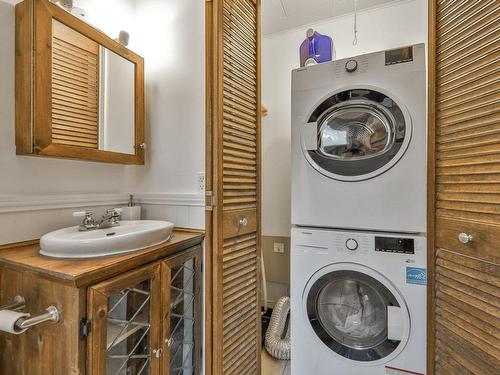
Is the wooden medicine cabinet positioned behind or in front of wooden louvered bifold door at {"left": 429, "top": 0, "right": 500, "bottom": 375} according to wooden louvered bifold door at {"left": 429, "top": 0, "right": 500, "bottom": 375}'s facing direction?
in front

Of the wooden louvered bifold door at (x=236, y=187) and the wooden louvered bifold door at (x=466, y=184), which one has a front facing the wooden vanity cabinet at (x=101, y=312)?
the wooden louvered bifold door at (x=466, y=184)

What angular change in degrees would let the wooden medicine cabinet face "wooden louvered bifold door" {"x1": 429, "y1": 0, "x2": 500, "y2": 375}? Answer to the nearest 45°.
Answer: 0° — it already faces it

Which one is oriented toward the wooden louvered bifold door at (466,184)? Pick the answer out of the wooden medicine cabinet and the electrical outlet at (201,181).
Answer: the wooden medicine cabinet

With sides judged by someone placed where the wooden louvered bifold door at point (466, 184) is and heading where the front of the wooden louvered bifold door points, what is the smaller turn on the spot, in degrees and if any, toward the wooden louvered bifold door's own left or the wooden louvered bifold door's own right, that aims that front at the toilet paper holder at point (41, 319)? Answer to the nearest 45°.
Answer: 0° — it already faces it

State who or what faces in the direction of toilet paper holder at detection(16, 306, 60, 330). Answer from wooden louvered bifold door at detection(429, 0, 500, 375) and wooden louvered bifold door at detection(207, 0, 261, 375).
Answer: wooden louvered bifold door at detection(429, 0, 500, 375)

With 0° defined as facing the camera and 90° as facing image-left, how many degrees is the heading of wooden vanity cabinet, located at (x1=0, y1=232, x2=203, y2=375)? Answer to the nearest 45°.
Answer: approximately 315°

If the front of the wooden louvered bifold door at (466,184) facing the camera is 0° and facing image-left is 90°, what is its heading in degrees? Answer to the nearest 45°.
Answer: approximately 45°

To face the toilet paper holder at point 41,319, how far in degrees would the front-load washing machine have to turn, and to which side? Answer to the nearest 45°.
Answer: approximately 45° to its right

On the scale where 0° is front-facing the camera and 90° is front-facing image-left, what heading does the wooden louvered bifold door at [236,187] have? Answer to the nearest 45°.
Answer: approximately 315°
